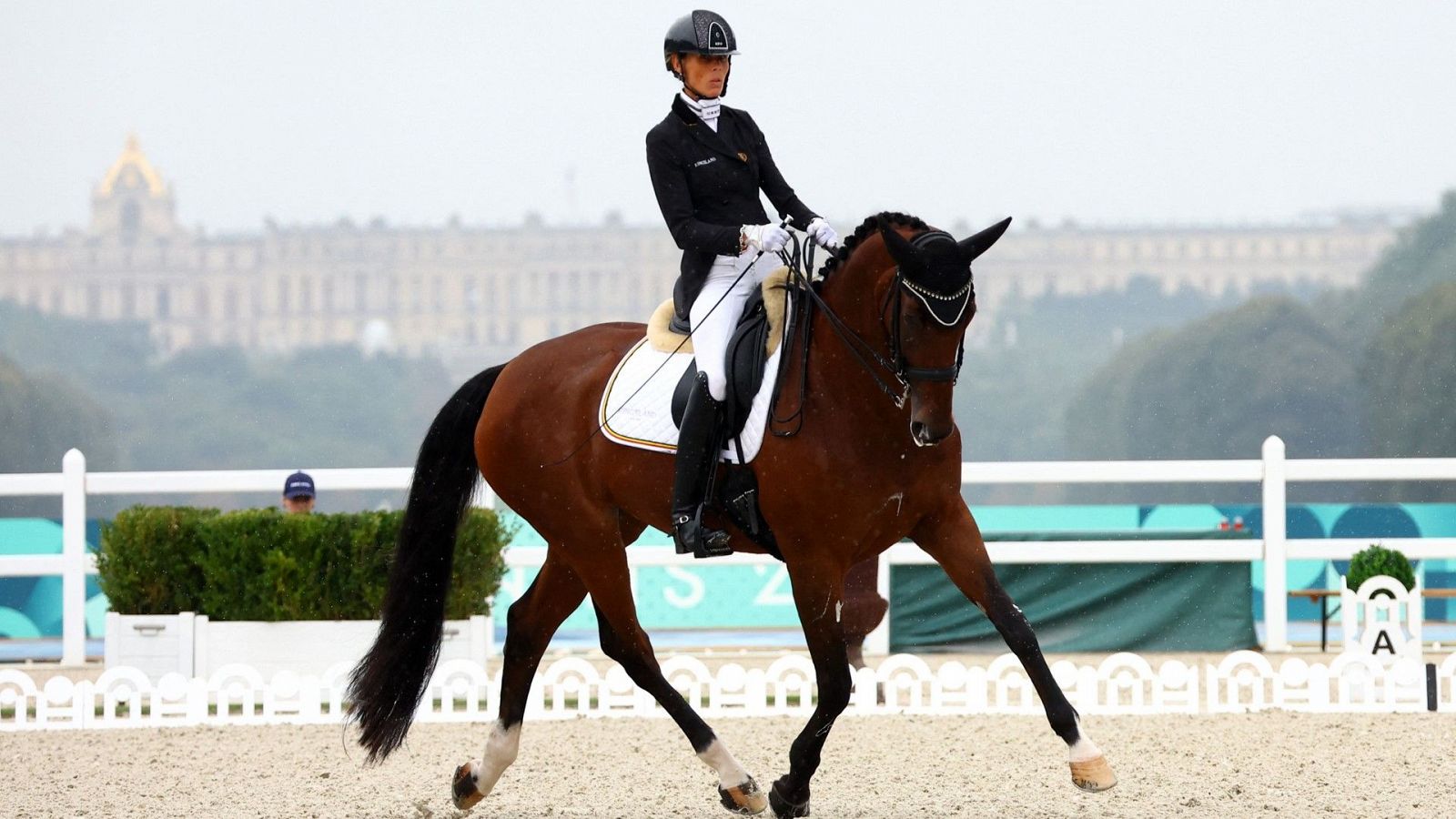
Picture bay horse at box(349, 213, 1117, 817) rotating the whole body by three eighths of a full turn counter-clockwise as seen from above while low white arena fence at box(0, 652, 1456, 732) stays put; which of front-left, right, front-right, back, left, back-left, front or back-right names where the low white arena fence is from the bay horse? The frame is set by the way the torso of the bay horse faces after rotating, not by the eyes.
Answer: front

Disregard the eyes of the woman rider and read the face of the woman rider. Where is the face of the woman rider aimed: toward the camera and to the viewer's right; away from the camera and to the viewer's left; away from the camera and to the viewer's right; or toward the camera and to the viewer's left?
toward the camera and to the viewer's right

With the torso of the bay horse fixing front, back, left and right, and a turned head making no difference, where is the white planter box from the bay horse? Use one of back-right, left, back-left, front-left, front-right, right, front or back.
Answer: back

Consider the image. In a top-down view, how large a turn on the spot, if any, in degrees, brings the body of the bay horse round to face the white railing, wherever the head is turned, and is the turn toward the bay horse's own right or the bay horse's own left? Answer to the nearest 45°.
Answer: approximately 135° to the bay horse's own left

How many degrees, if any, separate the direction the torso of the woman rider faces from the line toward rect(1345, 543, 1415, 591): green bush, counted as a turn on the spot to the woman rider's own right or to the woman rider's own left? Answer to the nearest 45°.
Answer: approximately 90° to the woman rider's own left

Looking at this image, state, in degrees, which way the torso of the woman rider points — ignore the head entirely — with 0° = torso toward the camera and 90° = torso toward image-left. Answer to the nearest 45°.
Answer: approximately 315°

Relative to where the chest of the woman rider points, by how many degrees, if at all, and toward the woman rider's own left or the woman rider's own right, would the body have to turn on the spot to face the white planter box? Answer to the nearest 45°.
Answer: approximately 180°

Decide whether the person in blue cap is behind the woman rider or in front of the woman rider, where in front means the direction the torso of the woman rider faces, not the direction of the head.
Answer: behind
